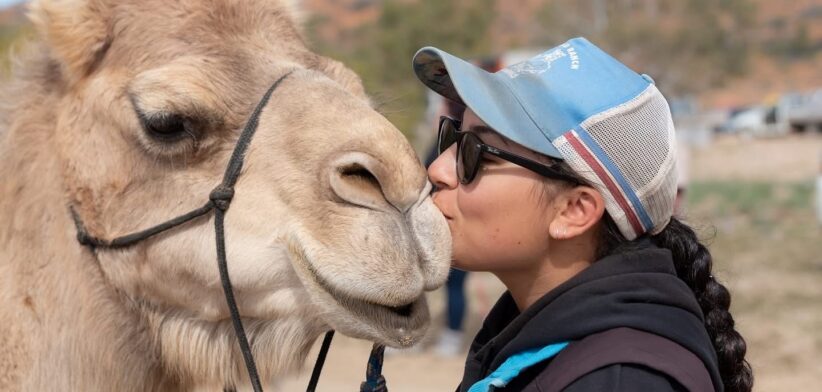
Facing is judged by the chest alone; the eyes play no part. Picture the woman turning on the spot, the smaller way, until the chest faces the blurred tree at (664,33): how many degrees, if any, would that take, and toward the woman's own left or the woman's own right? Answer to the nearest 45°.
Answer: approximately 90° to the woman's own right

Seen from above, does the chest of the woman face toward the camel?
yes

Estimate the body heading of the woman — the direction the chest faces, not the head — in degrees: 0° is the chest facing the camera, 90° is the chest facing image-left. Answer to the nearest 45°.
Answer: approximately 90°

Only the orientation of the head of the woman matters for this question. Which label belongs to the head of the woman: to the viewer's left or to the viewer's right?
to the viewer's left
